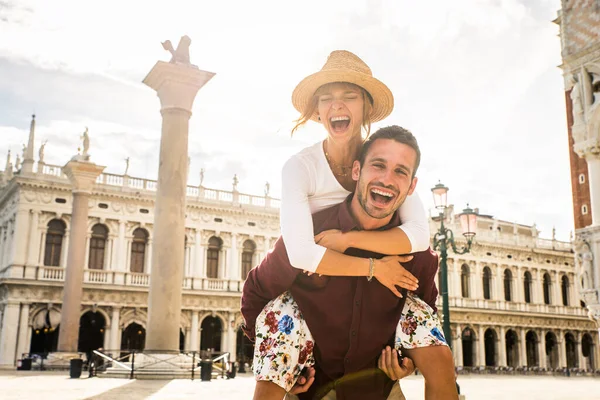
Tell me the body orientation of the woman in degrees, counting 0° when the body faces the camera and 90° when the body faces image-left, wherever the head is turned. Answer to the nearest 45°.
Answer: approximately 0°

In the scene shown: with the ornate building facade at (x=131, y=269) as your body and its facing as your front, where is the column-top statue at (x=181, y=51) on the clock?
The column-top statue is roughly at 1 o'clock from the ornate building facade.

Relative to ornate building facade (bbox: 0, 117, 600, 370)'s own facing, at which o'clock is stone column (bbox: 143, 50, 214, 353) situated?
The stone column is roughly at 1 o'clock from the ornate building facade.

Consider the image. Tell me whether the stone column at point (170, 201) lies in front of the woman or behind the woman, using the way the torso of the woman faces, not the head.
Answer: behind

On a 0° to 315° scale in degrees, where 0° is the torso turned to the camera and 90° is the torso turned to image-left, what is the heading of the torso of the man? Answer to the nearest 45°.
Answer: approximately 0°

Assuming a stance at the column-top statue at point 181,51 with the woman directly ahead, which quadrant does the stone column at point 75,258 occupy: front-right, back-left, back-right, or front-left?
back-right

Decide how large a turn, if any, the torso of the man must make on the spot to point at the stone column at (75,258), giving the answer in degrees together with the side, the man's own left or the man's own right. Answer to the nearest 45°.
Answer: approximately 135° to the man's own right

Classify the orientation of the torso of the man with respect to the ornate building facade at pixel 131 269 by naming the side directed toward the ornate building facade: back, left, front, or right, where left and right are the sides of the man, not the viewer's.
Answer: back
